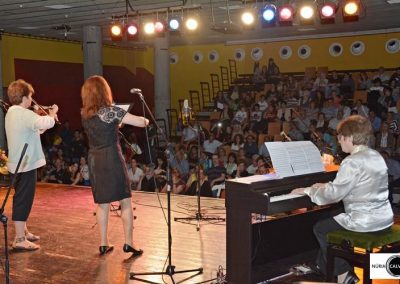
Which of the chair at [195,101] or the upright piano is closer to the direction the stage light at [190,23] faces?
the upright piano

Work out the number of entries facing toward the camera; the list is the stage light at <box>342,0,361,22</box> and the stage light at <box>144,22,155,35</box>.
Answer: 2

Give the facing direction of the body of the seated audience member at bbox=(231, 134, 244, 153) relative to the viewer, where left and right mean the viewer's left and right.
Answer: facing the viewer and to the left of the viewer

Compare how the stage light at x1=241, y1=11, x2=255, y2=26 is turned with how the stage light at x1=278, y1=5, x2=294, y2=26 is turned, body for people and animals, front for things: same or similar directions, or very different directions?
same or similar directions

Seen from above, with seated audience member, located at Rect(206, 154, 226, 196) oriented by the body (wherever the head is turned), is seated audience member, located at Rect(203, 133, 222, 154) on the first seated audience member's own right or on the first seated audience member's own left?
on the first seated audience member's own right

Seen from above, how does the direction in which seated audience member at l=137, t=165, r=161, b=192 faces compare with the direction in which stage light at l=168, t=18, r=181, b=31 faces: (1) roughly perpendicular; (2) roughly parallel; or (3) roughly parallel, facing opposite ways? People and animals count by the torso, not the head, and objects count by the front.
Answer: roughly parallel

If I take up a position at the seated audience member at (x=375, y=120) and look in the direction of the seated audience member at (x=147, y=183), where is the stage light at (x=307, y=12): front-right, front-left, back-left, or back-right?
front-left

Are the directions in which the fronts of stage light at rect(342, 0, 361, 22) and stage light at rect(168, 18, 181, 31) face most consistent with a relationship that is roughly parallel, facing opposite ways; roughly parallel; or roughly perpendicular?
roughly parallel

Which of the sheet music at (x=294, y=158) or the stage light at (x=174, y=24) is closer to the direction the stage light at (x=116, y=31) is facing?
the sheet music

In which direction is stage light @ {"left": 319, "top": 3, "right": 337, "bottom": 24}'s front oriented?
toward the camera

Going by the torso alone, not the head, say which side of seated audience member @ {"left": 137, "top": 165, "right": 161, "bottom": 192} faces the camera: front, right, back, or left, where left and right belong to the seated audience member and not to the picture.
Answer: front

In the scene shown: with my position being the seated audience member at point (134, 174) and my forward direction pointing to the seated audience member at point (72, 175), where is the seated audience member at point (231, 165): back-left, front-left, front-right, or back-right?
back-right

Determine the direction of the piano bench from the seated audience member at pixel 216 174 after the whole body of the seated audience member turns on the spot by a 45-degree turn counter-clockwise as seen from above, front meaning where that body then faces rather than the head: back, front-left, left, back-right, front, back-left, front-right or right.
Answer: front

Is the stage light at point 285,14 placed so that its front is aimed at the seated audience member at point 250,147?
no

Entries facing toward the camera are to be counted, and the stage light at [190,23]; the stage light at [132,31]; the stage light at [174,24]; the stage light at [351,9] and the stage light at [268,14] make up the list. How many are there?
5

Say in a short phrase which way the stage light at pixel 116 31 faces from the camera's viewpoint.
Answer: facing the viewer

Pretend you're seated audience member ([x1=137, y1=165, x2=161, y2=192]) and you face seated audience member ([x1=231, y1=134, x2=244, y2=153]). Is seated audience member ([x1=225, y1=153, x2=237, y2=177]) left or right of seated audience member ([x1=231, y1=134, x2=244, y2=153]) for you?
right

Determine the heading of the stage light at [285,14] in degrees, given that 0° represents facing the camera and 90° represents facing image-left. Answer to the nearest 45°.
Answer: approximately 0°

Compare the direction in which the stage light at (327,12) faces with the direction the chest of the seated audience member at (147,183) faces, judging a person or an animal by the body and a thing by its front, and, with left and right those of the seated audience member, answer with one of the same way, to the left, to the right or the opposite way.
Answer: the same way

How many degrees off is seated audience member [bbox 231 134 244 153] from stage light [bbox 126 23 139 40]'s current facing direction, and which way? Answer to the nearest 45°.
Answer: approximately 135° to its left

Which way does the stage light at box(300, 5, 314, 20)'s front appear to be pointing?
toward the camera
